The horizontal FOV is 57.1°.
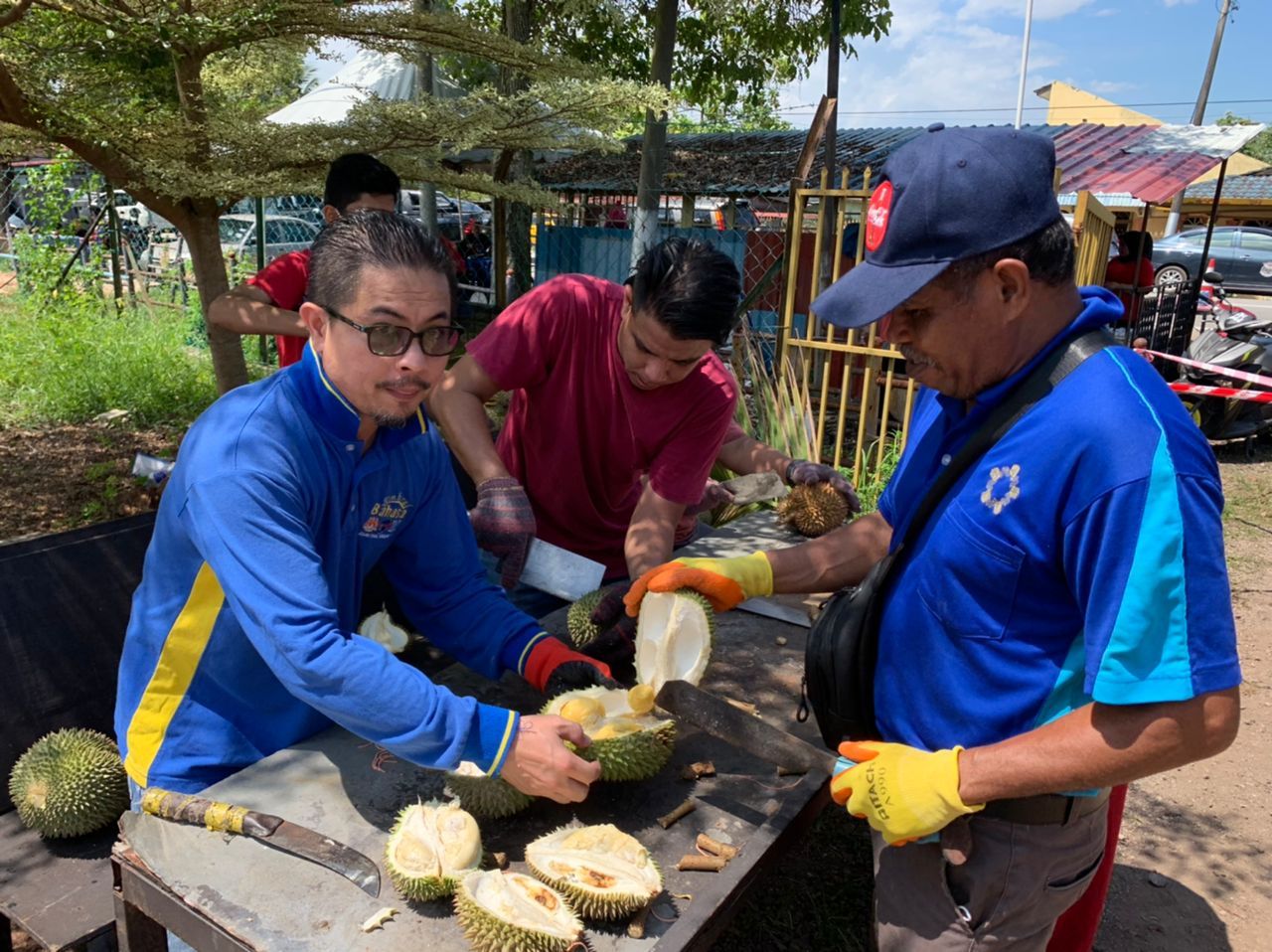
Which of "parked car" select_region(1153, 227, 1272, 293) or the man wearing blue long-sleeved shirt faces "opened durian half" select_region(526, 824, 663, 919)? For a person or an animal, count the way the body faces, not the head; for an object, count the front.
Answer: the man wearing blue long-sleeved shirt

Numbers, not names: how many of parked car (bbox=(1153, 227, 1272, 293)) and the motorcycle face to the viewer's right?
1

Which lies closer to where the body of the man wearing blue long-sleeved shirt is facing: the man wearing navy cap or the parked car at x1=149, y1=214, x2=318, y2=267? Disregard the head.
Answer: the man wearing navy cap
